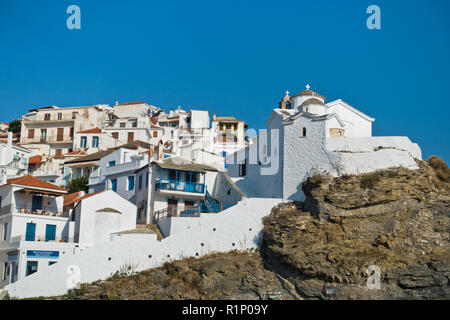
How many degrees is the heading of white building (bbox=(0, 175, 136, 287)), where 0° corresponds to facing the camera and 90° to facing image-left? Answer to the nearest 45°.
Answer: approximately 0°

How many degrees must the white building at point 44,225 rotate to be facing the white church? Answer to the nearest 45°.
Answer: approximately 90° to its left
